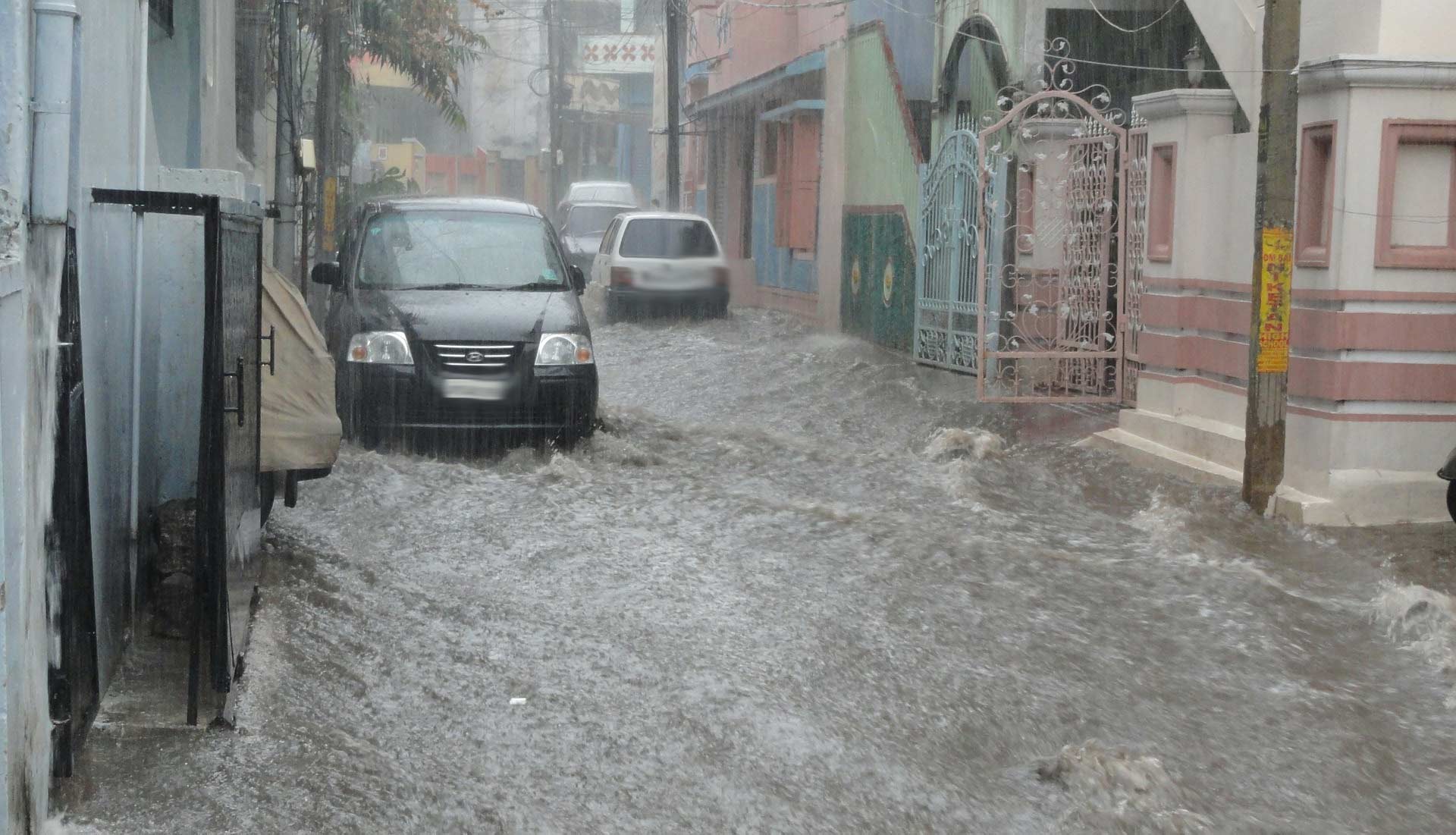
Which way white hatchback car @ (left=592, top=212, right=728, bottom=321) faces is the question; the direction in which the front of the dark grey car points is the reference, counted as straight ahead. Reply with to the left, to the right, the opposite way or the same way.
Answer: the opposite way

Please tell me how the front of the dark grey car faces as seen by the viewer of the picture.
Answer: facing the viewer

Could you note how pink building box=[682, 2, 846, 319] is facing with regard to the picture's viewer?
facing the viewer and to the left of the viewer

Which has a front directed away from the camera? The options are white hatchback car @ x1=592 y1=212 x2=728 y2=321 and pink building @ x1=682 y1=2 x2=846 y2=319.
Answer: the white hatchback car

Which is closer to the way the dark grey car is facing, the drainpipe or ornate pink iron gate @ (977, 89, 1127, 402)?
the drainpipe

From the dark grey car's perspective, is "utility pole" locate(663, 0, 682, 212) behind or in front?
behind

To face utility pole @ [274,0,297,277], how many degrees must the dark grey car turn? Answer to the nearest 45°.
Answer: approximately 180°

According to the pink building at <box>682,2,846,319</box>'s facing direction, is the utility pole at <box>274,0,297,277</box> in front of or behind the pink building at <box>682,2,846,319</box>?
in front

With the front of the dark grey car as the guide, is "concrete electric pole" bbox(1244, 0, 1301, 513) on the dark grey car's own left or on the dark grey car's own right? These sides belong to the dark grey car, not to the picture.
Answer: on the dark grey car's own left

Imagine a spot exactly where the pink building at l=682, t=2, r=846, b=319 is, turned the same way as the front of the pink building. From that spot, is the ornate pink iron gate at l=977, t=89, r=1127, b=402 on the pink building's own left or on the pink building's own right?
on the pink building's own left

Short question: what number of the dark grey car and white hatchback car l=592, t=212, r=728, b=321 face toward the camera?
1

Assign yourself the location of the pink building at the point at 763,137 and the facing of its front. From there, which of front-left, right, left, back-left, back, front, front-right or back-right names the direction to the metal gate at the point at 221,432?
front-left

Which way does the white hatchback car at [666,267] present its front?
away from the camera

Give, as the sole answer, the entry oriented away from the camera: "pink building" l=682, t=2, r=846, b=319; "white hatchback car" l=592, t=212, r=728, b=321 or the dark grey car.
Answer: the white hatchback car

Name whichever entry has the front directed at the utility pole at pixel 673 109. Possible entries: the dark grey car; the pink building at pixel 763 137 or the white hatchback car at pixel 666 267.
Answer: the white hatchback car

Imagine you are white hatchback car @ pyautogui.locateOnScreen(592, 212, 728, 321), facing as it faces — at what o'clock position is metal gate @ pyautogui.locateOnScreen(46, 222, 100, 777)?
The metal gate is roughly at 6 o'clock from the white hatchback car.

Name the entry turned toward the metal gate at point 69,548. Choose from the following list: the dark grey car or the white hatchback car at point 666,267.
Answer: the dark grey car

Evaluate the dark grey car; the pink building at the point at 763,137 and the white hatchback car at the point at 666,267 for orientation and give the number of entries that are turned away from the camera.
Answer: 1
